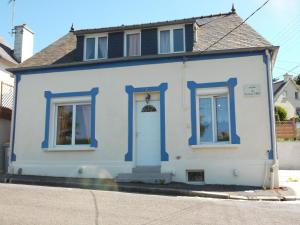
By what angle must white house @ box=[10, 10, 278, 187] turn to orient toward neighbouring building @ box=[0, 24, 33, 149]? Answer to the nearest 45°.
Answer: approximately 135° to its right

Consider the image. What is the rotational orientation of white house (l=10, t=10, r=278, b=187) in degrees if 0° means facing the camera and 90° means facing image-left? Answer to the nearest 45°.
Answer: approximately 0°
